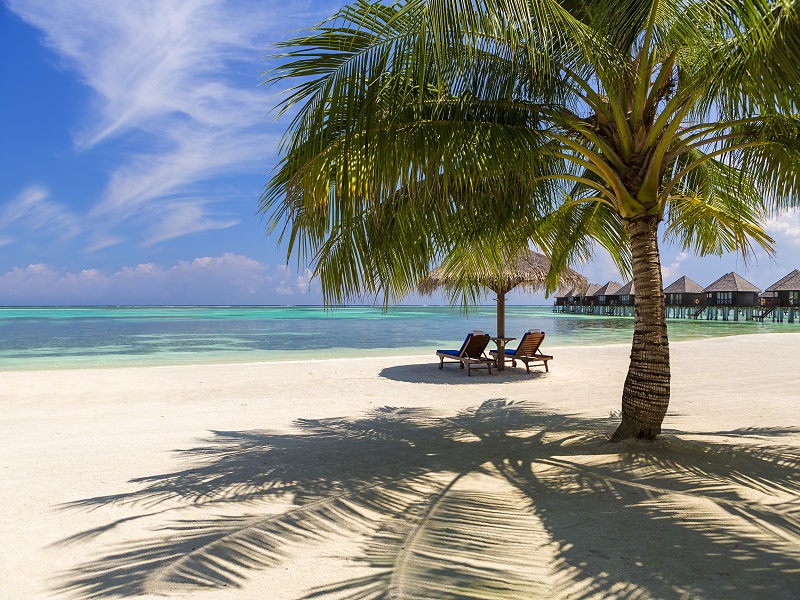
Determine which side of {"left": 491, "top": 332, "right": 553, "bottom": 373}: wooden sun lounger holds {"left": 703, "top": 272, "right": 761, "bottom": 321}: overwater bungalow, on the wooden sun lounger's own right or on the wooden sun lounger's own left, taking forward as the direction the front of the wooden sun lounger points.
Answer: on the wooden sun lounger's own right

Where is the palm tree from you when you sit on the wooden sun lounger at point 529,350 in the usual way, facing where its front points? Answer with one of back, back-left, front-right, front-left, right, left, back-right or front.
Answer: back-left

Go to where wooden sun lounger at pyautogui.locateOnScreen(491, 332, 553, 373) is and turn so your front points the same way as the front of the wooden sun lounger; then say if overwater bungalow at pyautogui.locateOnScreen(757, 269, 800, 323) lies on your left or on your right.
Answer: on your right

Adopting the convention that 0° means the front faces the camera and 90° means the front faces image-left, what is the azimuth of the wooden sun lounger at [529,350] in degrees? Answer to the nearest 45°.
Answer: approximately 135°
